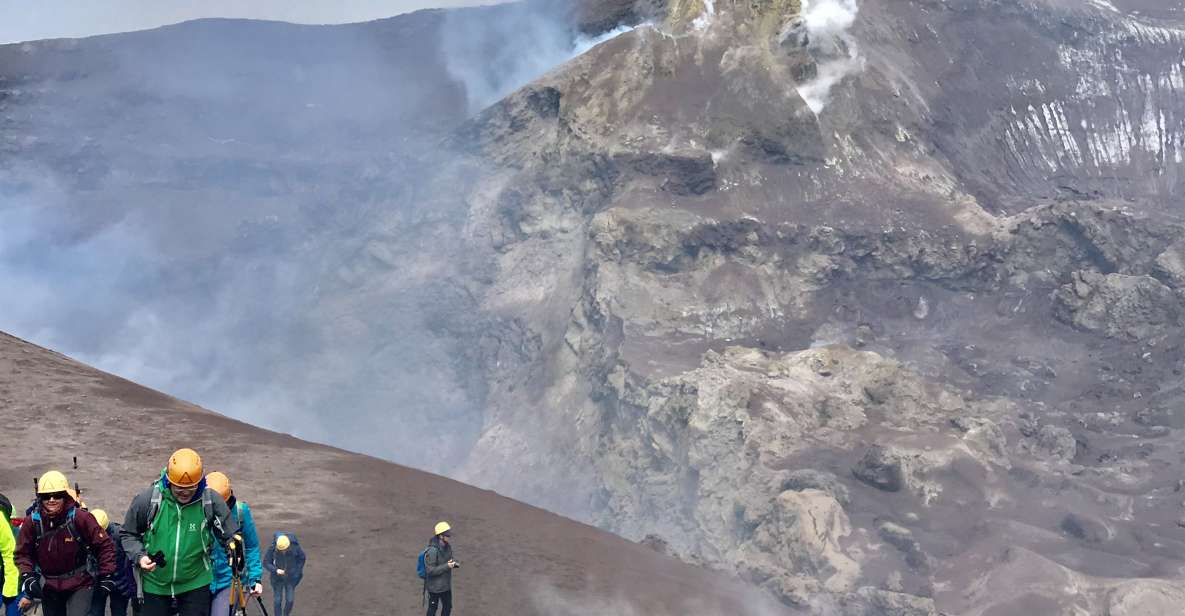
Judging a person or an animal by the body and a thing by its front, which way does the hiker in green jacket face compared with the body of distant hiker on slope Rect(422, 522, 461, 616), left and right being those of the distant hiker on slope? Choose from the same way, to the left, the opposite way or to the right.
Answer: to the right

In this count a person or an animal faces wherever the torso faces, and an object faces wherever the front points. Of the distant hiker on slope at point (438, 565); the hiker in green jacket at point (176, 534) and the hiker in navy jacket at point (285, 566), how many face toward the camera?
2

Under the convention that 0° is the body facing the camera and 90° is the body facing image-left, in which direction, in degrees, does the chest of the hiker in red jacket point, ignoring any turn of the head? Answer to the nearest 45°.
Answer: approximately 0°

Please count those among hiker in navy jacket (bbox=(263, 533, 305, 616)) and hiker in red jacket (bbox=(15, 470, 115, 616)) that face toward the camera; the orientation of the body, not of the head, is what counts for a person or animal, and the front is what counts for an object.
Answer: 2

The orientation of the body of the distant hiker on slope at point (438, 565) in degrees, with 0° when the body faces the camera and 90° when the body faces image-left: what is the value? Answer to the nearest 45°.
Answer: approximately 270°

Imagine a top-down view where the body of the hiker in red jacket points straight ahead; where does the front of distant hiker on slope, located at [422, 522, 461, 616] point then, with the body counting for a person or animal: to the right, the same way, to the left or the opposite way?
to the left

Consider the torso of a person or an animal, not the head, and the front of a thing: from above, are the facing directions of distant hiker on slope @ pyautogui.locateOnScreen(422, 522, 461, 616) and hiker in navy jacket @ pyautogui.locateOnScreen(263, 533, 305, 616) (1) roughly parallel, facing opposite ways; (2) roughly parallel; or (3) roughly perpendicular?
roughly perpendicular

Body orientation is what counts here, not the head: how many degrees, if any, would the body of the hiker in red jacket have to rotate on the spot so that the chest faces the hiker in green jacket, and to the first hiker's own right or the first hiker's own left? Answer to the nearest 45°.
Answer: approximately 45° to the first hiker's own left

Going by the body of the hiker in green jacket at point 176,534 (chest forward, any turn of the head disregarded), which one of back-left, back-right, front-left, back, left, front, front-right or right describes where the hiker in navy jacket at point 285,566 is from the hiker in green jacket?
back

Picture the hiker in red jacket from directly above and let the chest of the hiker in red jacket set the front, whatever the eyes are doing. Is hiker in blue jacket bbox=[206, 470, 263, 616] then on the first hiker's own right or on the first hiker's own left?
on the first hiker's own left
